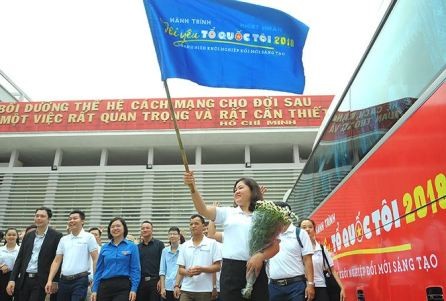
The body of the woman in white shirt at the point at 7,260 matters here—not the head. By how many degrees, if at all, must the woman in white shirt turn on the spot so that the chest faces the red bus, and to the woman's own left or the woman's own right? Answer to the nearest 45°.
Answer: approximately 45° to the woman's own left

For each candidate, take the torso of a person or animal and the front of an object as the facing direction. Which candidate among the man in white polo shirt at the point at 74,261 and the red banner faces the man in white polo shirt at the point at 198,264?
the red banner

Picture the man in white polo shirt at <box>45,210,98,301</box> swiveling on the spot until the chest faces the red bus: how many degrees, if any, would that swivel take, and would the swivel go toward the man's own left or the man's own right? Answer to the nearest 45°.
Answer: approximately 90° to the man's own left

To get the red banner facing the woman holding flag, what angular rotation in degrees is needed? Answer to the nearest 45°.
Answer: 0° — it already faces them

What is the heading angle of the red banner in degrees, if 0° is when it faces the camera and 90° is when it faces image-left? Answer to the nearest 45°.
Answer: approximately 0°

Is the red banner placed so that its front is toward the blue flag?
yes

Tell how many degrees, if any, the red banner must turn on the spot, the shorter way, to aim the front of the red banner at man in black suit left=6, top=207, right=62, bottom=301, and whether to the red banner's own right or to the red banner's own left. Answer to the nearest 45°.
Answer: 0° — it already faces them

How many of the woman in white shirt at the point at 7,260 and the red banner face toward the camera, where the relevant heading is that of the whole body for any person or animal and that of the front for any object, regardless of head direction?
2

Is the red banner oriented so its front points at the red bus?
yes
